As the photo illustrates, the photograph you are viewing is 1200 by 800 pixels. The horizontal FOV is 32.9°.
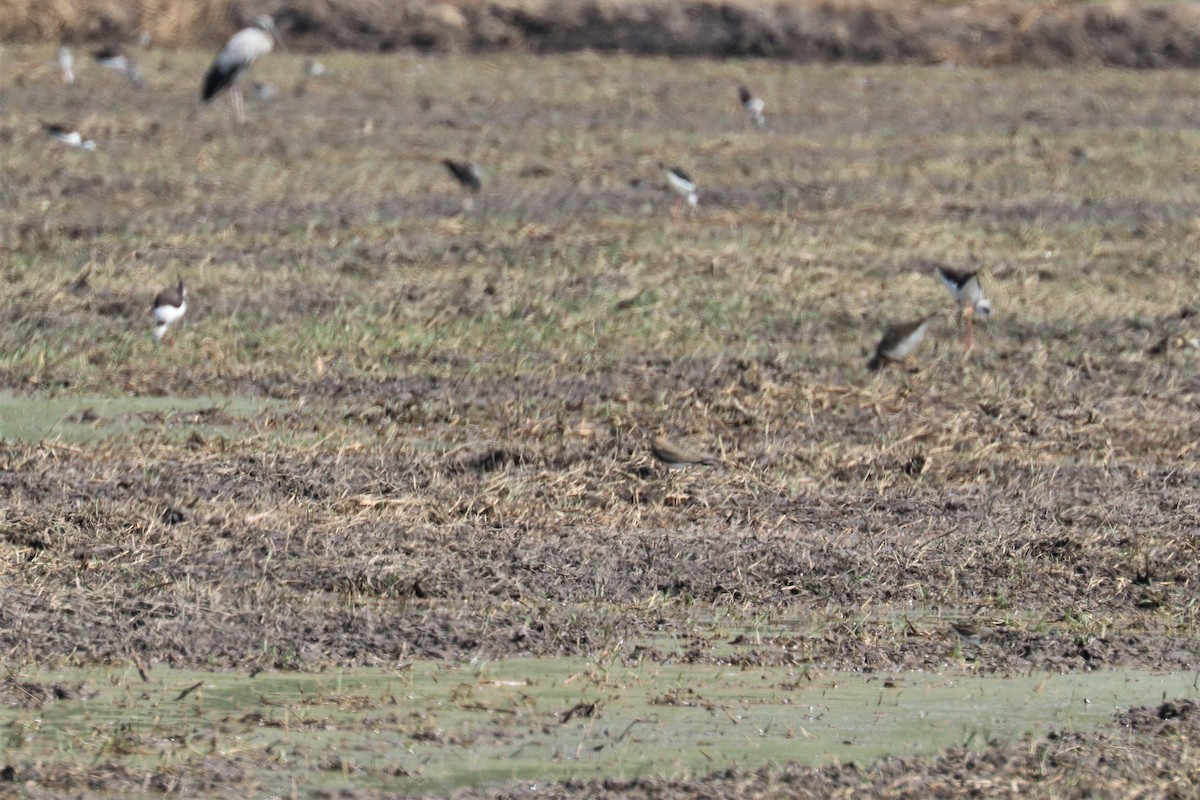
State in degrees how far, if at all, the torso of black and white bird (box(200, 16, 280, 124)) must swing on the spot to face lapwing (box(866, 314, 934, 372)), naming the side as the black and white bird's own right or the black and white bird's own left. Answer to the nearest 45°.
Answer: approximately 90° to the black and white bird's own right

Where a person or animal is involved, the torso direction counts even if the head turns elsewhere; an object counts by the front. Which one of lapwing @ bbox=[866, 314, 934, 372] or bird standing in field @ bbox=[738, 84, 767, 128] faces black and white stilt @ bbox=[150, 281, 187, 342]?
lapwing @ bbox=[866, 314, 934, 372]

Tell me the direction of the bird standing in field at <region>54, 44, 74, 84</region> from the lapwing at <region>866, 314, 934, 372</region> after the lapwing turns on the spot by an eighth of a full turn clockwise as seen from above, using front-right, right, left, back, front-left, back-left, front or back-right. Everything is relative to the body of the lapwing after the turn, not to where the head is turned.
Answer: front

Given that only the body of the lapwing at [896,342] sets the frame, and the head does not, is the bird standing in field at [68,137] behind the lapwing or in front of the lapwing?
in front
